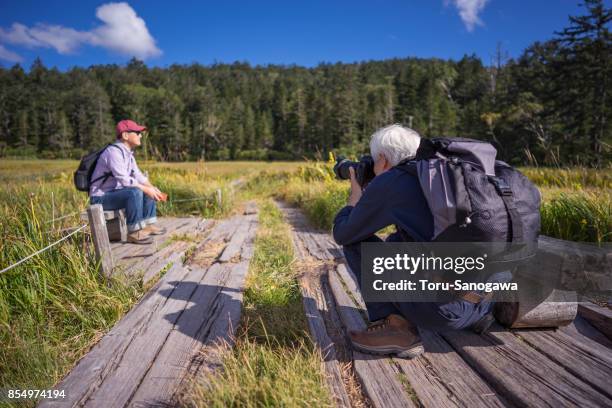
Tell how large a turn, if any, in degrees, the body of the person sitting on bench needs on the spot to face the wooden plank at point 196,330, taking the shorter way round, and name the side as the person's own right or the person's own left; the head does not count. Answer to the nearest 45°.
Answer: approximately 90° to the person's own right

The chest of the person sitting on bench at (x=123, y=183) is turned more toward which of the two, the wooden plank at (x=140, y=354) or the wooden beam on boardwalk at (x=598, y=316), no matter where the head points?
the wooden beam on boardwalk

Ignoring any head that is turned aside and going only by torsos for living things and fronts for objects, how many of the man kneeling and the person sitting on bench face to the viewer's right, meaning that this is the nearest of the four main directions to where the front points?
1

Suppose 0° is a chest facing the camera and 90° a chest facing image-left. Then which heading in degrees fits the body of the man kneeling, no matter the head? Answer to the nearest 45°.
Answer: approximately 90°

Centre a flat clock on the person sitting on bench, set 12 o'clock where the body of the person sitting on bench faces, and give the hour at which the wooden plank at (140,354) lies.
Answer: The wooden plank is roughly at 3 o'clock from the person sitting on bench.

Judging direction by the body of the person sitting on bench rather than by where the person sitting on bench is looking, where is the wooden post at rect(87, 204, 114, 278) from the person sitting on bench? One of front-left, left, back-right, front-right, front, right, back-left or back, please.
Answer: right

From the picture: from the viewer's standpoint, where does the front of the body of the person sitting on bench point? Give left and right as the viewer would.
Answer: facing to the right of the viewer

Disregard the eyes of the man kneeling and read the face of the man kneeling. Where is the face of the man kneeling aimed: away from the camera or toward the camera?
away from the camera

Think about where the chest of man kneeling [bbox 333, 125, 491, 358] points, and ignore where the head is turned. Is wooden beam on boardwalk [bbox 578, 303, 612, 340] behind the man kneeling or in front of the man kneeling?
behind

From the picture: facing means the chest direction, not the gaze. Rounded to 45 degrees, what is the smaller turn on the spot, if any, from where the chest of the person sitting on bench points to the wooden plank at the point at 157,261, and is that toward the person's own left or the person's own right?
approximately 90° to the person's own right
